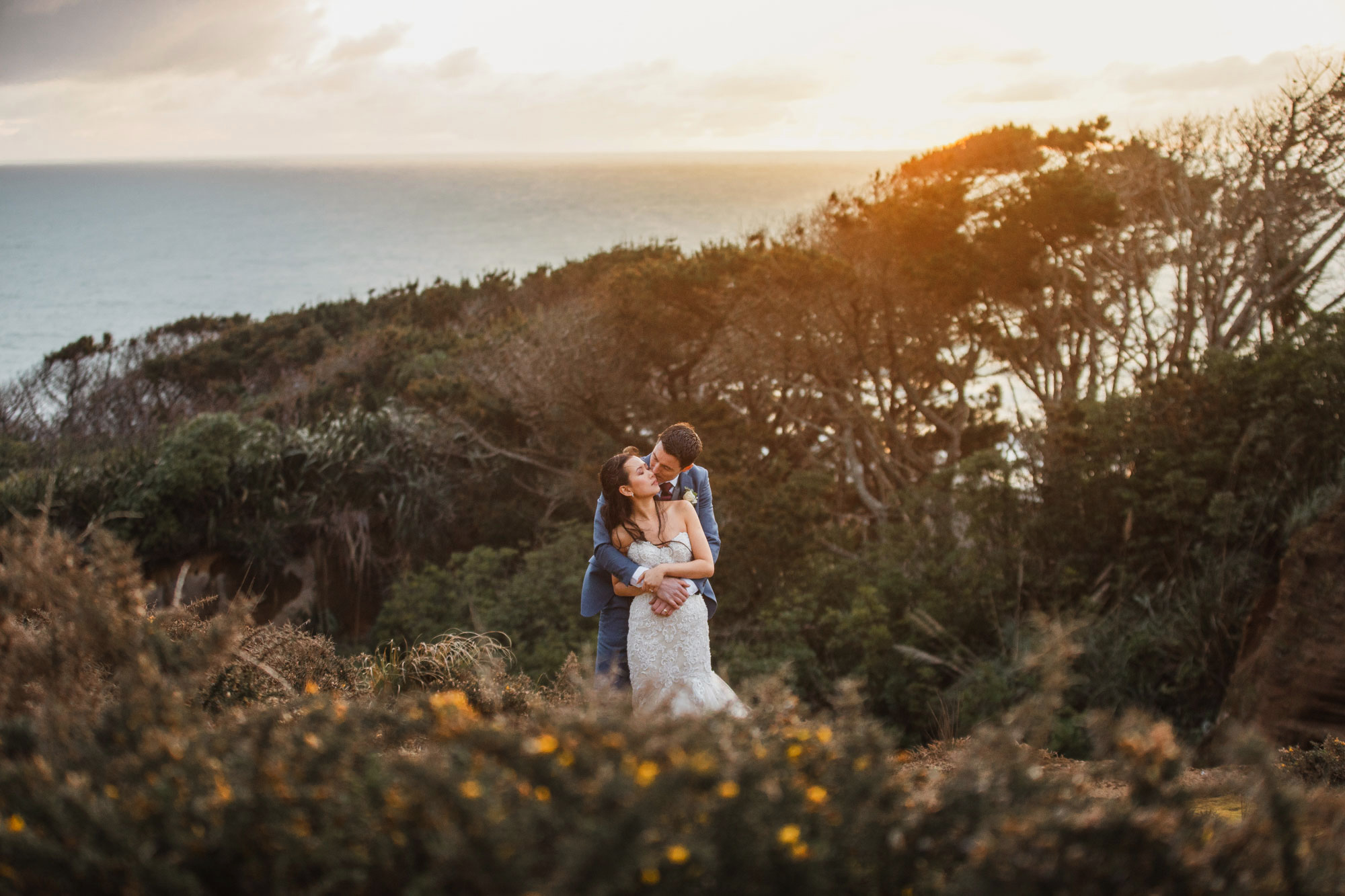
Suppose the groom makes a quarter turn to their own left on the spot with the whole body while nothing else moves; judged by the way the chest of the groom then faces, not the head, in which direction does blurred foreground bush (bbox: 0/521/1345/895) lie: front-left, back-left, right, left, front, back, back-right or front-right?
right

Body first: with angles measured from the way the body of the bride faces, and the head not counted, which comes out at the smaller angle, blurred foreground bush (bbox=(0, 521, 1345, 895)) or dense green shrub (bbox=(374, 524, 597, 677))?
the blurred foreground bush

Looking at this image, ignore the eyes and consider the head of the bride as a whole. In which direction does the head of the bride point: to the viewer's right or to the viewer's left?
to the viewer's right

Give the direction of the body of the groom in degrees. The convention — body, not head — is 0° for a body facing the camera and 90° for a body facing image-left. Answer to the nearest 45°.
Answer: approximately 0°

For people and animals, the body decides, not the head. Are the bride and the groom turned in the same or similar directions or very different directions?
same or similar directions

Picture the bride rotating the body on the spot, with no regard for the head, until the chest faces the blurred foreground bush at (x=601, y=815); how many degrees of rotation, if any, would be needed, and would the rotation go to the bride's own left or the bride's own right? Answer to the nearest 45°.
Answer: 0° — they already face it
